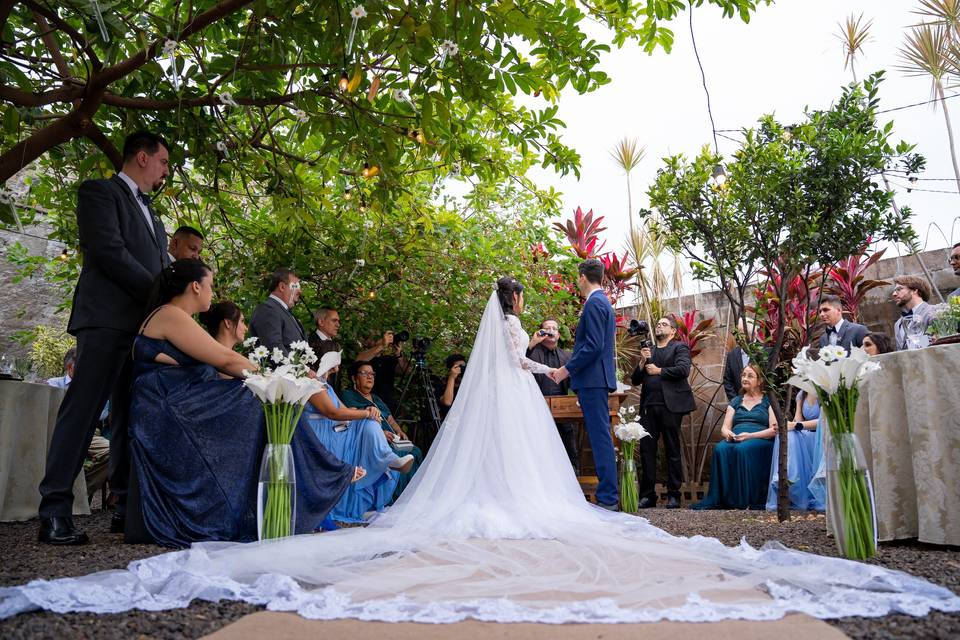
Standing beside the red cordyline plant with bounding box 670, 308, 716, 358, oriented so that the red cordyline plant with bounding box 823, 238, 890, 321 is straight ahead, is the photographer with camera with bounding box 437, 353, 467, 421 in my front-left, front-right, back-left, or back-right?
back-right

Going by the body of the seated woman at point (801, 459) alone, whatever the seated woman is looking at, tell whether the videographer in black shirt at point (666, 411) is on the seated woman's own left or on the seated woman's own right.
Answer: on the seated woman's own right

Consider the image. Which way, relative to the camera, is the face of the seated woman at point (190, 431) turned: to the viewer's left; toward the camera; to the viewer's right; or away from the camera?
to the viewer's right

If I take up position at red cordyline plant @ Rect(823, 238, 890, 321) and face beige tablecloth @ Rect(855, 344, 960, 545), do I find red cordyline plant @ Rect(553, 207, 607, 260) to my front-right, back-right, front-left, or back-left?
back-right

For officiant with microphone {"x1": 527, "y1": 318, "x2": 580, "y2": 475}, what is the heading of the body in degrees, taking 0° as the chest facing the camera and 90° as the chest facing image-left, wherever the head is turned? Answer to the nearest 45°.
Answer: approximately 0°

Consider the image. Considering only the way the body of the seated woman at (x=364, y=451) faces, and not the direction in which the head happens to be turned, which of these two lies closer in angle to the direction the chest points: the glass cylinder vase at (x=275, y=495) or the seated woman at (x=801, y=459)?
the seated woman

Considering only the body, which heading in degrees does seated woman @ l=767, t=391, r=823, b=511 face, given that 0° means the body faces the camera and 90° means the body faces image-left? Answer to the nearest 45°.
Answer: approximately 45°

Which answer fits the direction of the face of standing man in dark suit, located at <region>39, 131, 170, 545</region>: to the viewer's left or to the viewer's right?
to the viewer's right
